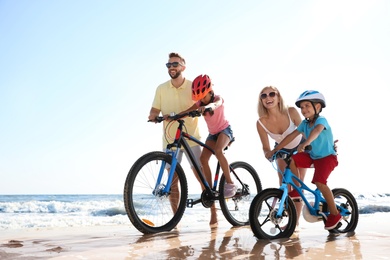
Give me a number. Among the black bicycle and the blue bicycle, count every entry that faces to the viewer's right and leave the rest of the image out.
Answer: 0

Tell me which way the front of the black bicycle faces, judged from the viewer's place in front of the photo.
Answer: facing the viewer and to the left of the viewer

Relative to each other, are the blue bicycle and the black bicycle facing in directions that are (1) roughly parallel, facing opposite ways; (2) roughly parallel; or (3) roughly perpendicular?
roughly parallel

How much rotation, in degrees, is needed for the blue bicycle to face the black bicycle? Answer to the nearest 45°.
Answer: approximately 45° to its right

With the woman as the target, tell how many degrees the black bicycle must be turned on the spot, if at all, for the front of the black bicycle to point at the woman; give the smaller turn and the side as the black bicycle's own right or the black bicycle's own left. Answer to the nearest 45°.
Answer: approximately 135° to the black bicycle's own left

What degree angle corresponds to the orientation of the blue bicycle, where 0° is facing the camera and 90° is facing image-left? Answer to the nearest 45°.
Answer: approximately 45°
